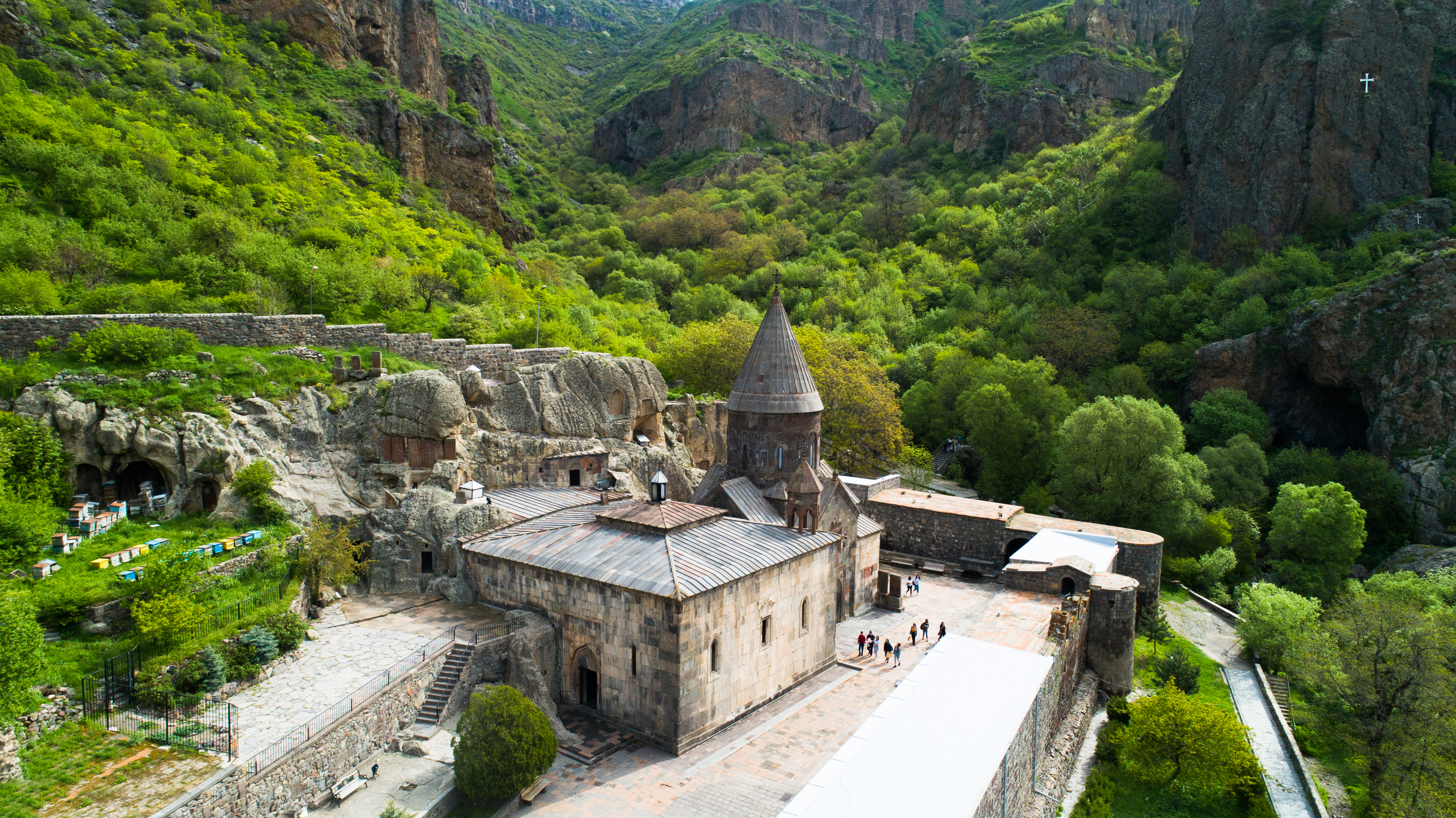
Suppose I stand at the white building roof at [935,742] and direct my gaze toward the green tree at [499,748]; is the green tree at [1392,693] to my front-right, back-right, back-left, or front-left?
back-right

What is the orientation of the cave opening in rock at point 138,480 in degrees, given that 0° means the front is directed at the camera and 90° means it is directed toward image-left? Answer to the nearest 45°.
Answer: approximately 0°

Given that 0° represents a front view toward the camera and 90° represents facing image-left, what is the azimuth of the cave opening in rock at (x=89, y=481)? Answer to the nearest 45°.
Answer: approximately 0°

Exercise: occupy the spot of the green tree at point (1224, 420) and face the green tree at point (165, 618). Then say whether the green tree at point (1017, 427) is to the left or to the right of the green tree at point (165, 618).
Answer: right

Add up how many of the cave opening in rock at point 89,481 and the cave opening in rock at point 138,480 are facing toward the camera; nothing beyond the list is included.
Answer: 2

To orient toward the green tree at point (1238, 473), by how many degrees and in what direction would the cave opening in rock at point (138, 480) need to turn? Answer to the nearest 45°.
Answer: approximately 90° to its left

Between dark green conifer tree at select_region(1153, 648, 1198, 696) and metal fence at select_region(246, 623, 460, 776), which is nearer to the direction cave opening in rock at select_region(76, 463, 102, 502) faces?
the metal fence

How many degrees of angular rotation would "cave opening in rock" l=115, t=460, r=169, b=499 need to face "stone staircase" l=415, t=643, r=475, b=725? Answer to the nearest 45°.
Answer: approximately 45° to its left

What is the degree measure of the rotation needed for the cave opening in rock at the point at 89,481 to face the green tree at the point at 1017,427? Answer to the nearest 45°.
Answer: approximately 90° to its left

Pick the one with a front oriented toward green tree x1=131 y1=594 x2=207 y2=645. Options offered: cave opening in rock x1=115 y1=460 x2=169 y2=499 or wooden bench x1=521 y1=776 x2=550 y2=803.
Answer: the cave opening in rock

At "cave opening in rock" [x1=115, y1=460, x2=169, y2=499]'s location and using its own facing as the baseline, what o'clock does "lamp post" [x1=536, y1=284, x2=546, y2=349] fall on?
The lamp post is roughly at 8 o'clock from the cave opening in rock.

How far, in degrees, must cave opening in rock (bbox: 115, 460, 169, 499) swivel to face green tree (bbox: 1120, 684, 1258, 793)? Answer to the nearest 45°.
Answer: approximately 45° to its left
